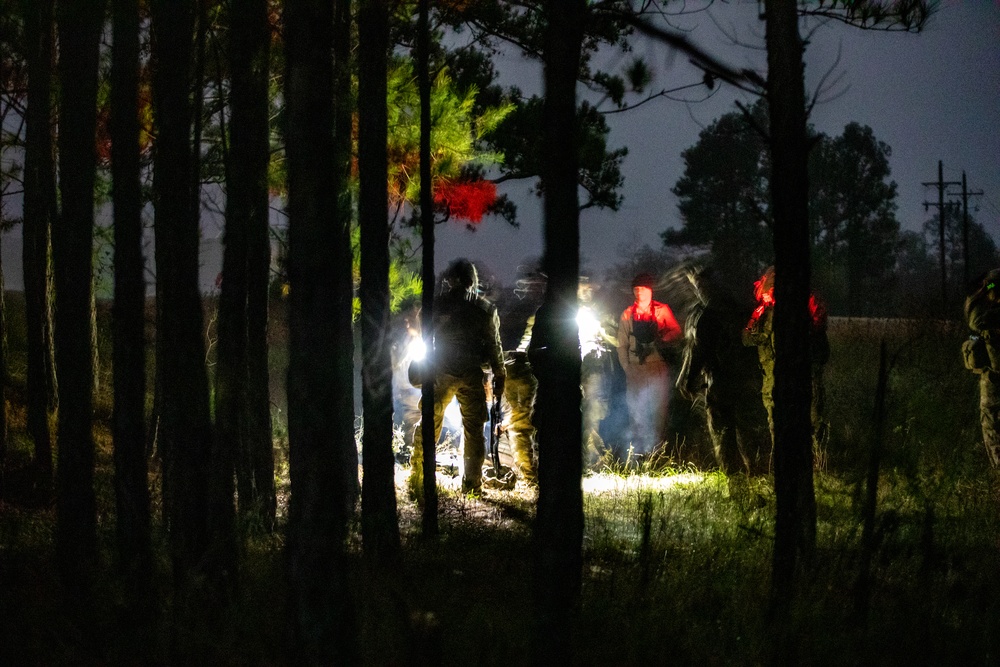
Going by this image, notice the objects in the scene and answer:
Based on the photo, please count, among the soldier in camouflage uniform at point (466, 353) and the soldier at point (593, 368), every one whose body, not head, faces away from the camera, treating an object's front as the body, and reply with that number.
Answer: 1

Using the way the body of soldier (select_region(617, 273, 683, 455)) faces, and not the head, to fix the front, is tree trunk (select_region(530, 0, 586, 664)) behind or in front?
in front

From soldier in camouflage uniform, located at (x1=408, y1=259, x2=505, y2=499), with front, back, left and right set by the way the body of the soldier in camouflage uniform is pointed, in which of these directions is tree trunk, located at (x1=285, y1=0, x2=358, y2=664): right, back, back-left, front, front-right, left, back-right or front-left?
back

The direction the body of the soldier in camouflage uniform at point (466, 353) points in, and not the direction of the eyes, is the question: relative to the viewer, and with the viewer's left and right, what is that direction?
facing away from the viewer

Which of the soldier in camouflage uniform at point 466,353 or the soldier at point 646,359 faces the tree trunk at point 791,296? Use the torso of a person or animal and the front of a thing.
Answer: the soldier

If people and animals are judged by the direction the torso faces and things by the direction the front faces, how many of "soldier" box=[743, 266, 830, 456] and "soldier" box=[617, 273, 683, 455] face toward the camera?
1

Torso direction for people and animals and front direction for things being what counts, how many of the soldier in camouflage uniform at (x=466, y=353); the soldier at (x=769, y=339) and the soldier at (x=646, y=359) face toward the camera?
1

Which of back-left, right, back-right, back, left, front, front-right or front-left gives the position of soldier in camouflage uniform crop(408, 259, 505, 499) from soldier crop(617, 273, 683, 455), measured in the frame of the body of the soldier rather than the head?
front-right

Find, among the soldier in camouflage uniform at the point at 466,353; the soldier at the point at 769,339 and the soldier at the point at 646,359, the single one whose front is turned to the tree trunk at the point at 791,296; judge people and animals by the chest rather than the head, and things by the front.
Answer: the soldier at the point at 646,359

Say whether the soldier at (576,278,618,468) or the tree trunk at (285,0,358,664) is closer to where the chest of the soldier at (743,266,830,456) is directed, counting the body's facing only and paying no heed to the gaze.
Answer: the soldier

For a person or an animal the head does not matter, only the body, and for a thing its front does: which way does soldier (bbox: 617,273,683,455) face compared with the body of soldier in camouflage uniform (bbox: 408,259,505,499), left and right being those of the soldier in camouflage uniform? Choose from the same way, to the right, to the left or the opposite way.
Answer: the opposite way

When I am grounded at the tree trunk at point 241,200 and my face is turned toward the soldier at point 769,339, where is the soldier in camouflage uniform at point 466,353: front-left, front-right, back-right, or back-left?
front-left

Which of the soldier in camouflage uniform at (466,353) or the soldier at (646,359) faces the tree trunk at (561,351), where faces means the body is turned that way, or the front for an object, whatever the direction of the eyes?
the soldier
